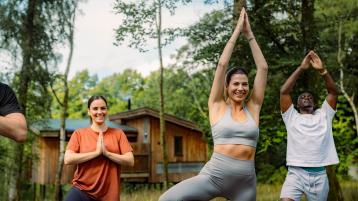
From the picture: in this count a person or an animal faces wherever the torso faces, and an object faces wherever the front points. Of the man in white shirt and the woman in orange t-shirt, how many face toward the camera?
2

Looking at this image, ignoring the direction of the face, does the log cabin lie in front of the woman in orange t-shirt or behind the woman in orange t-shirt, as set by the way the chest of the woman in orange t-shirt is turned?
behind

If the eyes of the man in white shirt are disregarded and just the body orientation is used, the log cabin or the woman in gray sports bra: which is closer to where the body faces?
the woman in gray sports bra

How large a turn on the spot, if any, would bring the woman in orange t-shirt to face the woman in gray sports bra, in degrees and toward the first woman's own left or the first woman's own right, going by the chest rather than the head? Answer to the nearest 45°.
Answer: approximately 45° to the first woman's own left

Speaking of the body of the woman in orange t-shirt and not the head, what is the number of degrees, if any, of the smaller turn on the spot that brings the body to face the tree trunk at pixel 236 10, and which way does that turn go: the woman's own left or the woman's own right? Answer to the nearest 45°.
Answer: approximately 135° to the woman's own left

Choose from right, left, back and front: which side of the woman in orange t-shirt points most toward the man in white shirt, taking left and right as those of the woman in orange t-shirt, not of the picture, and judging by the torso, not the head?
left

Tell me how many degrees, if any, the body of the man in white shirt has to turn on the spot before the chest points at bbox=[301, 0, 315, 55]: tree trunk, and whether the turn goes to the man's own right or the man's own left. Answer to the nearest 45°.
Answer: approximately 180°

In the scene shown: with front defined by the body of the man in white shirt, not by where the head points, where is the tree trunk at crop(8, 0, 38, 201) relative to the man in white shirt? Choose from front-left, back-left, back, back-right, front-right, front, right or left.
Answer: back-right

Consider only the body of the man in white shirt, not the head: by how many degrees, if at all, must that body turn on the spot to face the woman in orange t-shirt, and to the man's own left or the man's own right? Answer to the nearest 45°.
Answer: approximately 45° to the man's own right
